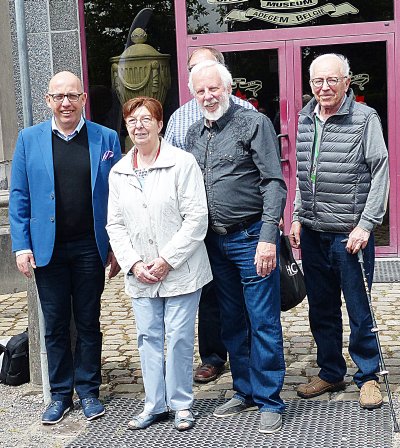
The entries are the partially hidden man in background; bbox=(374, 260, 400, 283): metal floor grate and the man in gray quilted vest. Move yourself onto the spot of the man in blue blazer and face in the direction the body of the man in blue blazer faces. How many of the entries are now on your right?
0

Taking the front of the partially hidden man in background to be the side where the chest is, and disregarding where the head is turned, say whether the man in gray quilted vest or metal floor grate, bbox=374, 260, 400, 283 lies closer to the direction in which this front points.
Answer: the man in gray quilted vest

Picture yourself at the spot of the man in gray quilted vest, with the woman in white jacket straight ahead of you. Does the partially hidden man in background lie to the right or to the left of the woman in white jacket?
right

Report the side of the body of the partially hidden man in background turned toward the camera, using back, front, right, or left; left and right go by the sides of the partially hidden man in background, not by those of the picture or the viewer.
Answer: front

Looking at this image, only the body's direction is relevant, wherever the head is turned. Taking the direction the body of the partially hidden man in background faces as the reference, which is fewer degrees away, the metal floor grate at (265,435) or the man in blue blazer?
the metal floor grate

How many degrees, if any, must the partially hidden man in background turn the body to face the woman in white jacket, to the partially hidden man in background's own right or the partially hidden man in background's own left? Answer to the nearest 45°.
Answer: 0° — they already face them

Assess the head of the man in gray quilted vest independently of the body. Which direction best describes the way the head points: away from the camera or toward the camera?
toward the camera

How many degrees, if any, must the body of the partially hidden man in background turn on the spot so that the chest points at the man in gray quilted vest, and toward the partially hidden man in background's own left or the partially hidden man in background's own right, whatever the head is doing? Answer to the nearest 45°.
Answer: approximately 45° to the partially hidden man in background's own left

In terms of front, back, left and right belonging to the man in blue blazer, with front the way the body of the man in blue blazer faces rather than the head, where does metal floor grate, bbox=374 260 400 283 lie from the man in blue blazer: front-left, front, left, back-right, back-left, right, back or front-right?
back-left

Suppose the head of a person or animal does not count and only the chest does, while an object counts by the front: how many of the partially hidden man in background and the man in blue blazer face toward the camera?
2

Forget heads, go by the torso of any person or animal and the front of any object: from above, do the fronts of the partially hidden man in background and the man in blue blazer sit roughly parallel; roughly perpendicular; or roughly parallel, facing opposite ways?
roughly parallel

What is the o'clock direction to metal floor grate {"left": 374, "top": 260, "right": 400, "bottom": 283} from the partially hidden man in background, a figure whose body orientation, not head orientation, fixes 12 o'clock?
The metal floor grate is roughly at 7 o'clock from the partially hidden man in background.

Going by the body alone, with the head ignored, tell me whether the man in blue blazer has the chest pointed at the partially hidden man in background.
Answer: no

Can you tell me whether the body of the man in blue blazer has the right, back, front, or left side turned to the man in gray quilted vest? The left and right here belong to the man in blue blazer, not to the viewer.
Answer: left

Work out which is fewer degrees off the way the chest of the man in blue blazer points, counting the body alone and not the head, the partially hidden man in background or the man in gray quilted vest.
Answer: the man in gray quilted vest
